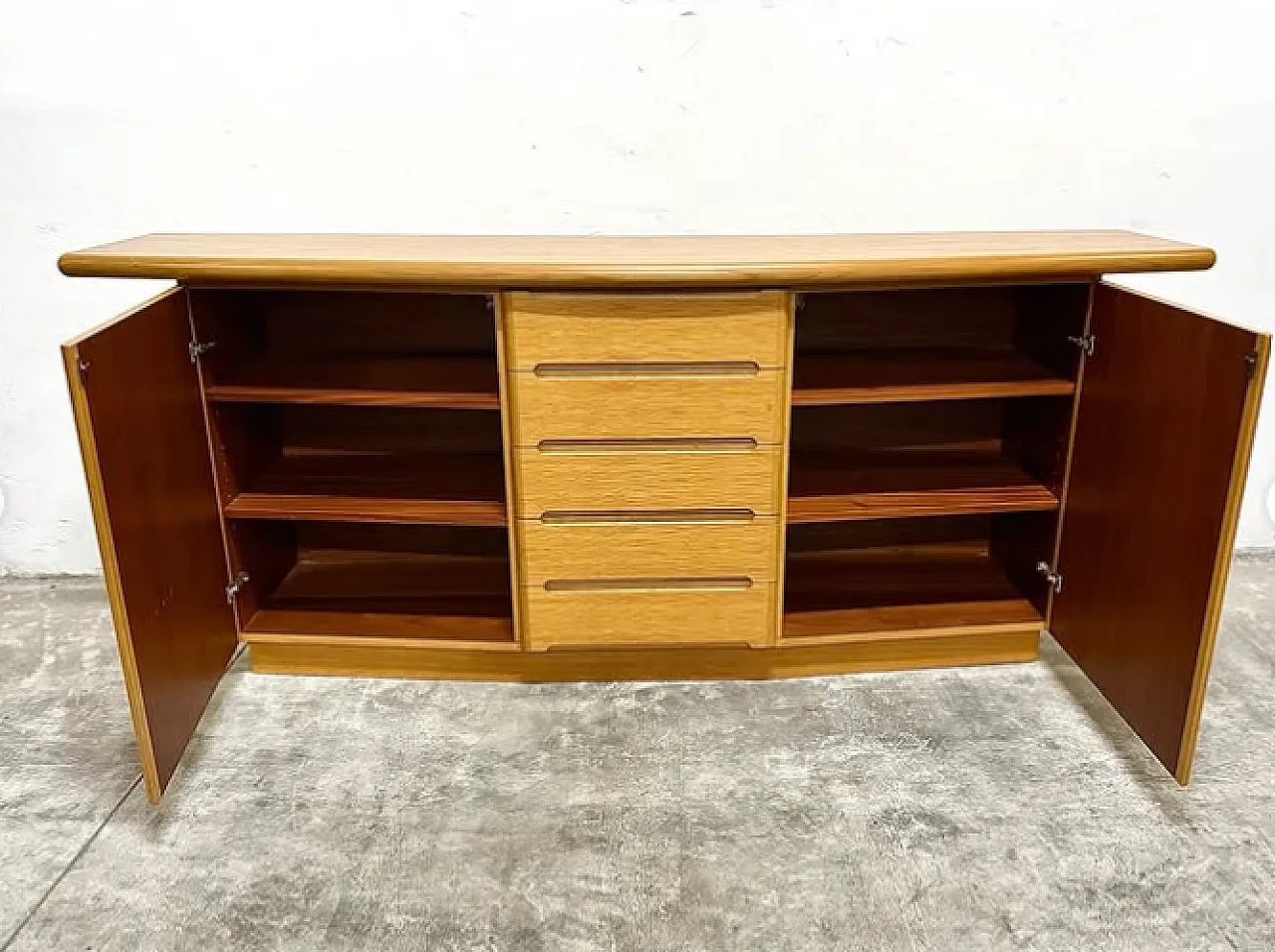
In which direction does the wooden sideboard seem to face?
toward the camera
